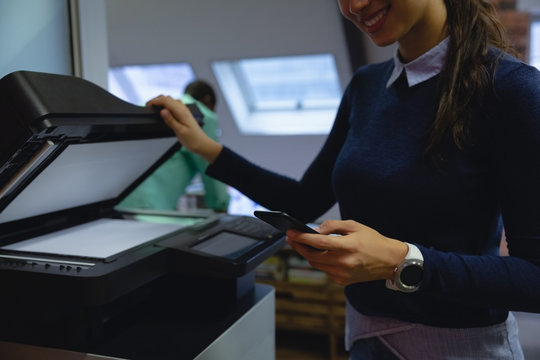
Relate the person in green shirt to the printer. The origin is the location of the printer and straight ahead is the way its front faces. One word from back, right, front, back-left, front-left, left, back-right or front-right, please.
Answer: back-left

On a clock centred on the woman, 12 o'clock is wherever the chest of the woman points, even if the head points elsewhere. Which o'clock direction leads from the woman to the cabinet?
The cabinet is roughly at 4 o'clock from the woman.

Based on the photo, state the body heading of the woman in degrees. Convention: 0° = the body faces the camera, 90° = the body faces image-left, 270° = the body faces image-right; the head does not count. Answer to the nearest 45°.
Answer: approximately 45°

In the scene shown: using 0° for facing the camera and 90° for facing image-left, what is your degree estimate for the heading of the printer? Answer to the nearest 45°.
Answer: approximately 315°

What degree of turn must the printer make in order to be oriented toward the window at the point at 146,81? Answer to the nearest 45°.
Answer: approximately 135° to its left

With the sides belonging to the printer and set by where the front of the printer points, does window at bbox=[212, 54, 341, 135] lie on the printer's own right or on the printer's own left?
on the printer's own left

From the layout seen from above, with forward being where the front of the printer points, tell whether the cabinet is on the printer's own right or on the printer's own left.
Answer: on the printer's own left
